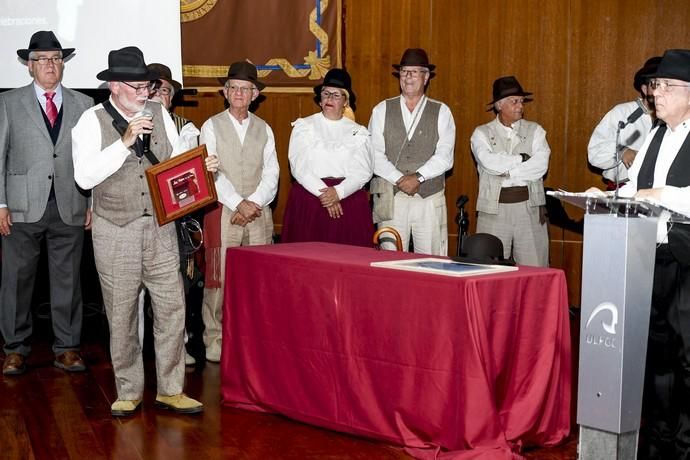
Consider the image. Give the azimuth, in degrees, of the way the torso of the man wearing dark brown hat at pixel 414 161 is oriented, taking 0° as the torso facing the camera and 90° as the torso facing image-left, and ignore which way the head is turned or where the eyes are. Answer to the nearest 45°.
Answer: approximately 0°

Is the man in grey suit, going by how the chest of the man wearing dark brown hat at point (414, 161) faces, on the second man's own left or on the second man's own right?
on the second man's own right

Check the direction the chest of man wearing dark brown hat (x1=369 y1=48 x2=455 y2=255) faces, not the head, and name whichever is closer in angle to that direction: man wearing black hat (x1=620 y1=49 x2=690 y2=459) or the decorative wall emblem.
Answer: the man wearing black hat

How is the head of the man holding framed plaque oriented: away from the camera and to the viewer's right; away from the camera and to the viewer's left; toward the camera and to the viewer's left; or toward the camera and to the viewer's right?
toward the camera and to the viewer's right

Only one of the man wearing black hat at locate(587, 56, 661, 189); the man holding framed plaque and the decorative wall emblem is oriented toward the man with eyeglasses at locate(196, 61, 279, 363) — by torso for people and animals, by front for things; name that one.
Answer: the decorative wall emblem

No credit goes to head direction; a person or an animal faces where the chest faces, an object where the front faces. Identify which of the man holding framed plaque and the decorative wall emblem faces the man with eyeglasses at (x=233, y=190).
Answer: the decorative wall emblem
